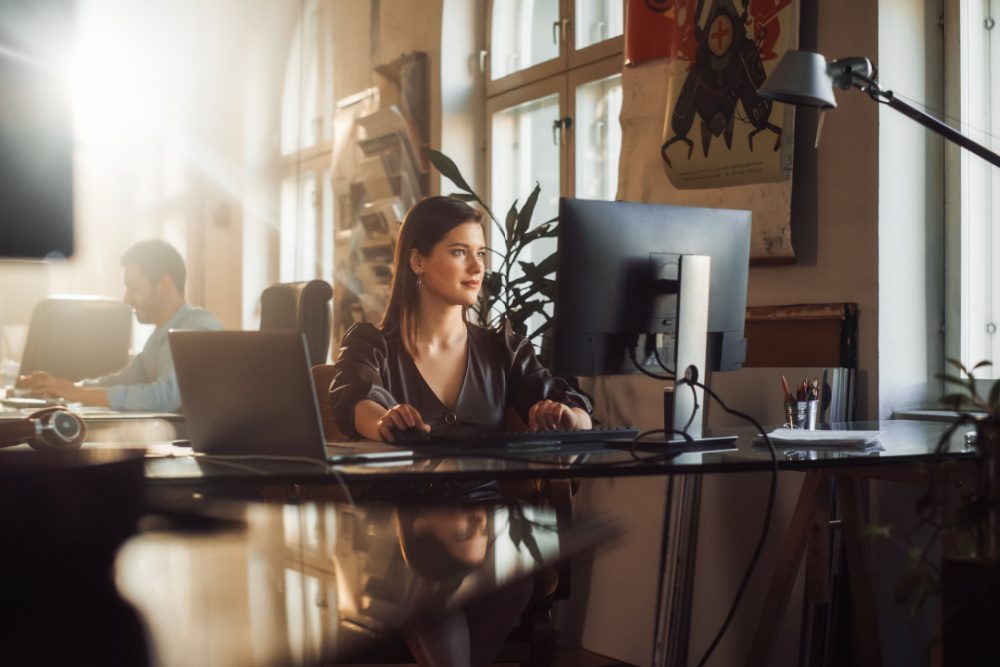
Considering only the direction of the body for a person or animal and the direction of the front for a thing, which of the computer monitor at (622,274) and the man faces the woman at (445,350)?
the computer monitor

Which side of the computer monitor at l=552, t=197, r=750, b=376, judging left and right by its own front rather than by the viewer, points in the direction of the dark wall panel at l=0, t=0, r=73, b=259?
left

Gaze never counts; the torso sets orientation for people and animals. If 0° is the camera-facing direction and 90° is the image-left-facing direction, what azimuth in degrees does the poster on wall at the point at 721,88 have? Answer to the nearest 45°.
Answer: approximately 0°

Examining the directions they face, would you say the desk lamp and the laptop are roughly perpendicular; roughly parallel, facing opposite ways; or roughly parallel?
roughly perpendicular

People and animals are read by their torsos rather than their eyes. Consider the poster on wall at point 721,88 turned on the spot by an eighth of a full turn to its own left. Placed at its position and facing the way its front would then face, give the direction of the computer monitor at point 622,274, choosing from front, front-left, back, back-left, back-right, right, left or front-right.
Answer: front-right

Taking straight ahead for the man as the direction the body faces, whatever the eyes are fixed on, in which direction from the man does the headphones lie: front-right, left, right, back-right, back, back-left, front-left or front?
left

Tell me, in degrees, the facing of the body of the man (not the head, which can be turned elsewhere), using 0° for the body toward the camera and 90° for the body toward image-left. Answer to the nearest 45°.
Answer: approximately 90°

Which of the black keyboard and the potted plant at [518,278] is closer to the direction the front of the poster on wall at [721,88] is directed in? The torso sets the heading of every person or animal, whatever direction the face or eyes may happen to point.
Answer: the black keyboard

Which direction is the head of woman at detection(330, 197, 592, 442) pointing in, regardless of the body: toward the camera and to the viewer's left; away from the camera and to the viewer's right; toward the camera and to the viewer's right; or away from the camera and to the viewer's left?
toward the camera and to the viewer's right

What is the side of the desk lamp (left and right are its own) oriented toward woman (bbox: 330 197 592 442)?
front

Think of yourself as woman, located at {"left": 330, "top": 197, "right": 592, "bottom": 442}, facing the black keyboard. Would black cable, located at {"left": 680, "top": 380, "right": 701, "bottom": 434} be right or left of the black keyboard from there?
left

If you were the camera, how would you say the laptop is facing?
facing away from the viewer and to the right of the viewer

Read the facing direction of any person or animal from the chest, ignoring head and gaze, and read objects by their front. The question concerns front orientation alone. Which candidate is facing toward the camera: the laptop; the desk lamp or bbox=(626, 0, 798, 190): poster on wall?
the poster on wall

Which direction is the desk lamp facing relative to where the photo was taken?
to the viewer's left

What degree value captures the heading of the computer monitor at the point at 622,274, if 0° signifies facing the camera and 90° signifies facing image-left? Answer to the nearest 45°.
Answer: approximately 135°

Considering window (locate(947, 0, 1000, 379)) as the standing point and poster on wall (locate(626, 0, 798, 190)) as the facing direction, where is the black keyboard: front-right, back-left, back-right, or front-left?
front-left
